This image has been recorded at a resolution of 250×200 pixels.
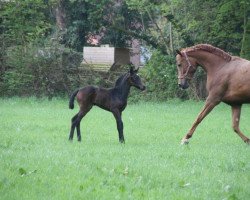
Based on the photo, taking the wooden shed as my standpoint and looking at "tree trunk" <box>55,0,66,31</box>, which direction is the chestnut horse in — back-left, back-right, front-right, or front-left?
back-left

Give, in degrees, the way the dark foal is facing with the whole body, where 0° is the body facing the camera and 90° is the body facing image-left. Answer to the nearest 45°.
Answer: approximately 270°

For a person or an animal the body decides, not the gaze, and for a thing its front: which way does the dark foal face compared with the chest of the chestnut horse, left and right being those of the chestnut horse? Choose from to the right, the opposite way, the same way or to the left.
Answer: the opposite way

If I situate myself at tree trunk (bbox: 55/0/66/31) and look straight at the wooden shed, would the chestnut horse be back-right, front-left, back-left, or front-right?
front-right

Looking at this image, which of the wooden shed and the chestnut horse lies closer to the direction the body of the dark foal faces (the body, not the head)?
the chestnut horse

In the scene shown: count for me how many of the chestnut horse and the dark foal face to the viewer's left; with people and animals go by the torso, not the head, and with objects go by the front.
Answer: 1

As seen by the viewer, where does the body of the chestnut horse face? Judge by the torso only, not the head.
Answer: to the viewer's left

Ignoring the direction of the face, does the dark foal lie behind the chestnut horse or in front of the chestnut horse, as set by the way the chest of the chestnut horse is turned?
in front

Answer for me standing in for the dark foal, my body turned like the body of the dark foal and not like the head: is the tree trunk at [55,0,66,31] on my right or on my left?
on my left

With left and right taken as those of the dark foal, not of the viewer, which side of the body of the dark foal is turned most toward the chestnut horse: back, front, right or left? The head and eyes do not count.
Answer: front

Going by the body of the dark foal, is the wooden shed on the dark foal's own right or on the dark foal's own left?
on the dark foal's own left
